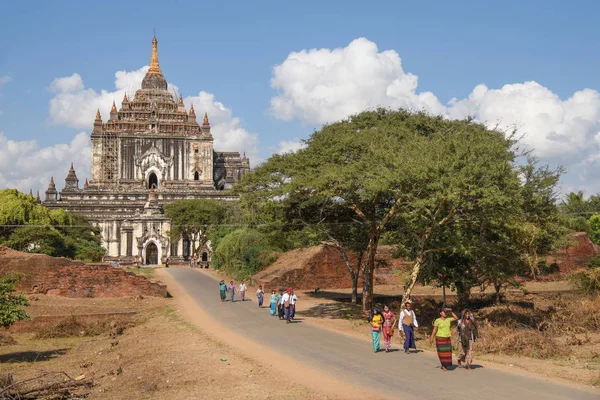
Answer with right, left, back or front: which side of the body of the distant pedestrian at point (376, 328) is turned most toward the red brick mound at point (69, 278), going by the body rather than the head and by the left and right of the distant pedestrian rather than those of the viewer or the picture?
back

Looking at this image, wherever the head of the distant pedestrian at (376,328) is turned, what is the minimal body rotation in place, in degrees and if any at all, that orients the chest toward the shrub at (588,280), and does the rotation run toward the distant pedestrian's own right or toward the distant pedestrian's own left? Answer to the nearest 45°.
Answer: approximately 90° to the distant pedestrian's own left

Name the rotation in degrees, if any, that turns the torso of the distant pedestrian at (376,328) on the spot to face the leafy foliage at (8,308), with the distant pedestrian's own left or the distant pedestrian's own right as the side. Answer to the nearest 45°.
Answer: approximately 135° to the distant pedestrian's own right

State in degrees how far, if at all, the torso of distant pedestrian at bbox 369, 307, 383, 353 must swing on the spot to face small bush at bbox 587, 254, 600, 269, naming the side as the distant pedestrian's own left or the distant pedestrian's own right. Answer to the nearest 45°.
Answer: approximately 90° to the distant pedestrian's own left

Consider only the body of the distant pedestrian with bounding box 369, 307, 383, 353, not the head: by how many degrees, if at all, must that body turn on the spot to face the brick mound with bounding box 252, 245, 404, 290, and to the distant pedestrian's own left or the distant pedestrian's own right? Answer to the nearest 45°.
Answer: approximately 135° to the distant pedestrian's own left

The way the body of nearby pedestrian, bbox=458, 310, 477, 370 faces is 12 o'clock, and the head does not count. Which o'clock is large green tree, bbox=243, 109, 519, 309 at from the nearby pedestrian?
The large green tree is roughly at 7 o'clock from the nearby pedestrian.

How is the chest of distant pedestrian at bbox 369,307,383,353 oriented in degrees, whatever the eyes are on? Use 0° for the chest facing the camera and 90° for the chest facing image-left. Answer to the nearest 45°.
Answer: approximately 315°

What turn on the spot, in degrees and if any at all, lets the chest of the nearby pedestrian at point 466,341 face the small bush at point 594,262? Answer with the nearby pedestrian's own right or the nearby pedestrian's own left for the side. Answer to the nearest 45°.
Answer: approximately 135° to the nearby pedestrian's own left

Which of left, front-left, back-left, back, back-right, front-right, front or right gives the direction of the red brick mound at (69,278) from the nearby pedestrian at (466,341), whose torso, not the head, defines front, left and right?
back

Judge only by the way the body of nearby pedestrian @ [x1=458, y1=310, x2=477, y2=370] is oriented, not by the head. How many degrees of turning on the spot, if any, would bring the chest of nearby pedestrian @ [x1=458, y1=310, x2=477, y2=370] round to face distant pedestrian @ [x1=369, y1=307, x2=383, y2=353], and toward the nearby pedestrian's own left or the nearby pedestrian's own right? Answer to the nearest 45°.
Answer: approximately 180°

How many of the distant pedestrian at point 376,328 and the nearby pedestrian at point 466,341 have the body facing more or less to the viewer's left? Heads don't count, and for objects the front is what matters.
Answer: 0
